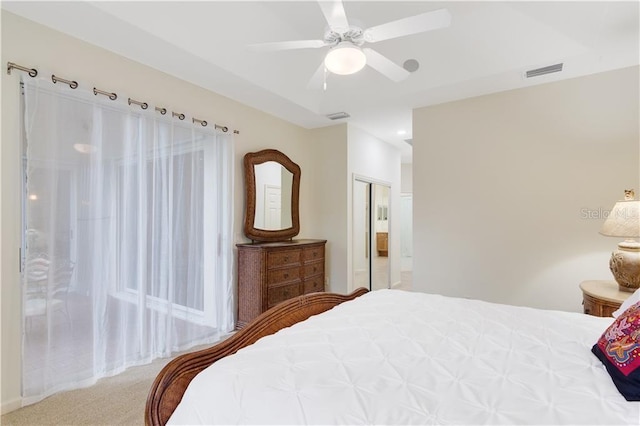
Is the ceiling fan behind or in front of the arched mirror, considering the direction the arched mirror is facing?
in front

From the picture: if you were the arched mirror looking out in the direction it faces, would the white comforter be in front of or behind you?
in front

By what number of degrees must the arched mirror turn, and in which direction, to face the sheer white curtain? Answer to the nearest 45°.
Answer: approximately 90° to its right

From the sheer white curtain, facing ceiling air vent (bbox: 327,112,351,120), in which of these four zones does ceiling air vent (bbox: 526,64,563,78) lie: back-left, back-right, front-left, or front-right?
front-right

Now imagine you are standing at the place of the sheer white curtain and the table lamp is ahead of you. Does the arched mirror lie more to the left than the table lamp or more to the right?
left

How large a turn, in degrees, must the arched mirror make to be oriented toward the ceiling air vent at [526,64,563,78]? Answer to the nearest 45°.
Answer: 0° — it already faces it

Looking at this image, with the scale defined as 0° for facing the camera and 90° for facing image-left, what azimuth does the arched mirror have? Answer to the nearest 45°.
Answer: approximately 315°

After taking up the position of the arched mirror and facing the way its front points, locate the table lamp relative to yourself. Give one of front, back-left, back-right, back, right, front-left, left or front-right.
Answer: front

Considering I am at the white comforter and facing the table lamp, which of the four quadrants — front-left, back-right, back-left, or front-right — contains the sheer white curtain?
back-left
